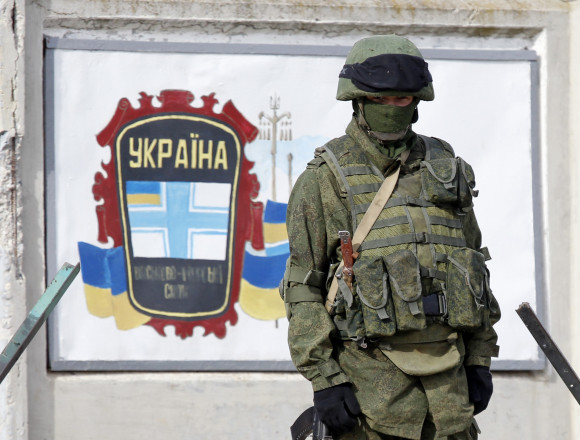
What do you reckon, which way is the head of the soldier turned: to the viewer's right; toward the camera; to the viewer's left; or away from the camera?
toward the camera

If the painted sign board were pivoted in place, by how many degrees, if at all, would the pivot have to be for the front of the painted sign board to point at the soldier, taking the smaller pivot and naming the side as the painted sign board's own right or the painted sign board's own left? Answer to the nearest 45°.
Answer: approximately 45° to the painted sign board's own left

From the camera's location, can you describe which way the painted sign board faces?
facing the viewer

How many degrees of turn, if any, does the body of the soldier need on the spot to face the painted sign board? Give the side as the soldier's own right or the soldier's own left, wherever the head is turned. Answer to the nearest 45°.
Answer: approximately 180°

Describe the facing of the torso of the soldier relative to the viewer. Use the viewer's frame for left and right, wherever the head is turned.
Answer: facing the viewer and to the right of the viewer

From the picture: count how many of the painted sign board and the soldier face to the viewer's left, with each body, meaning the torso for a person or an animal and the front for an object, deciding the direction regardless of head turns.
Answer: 0
